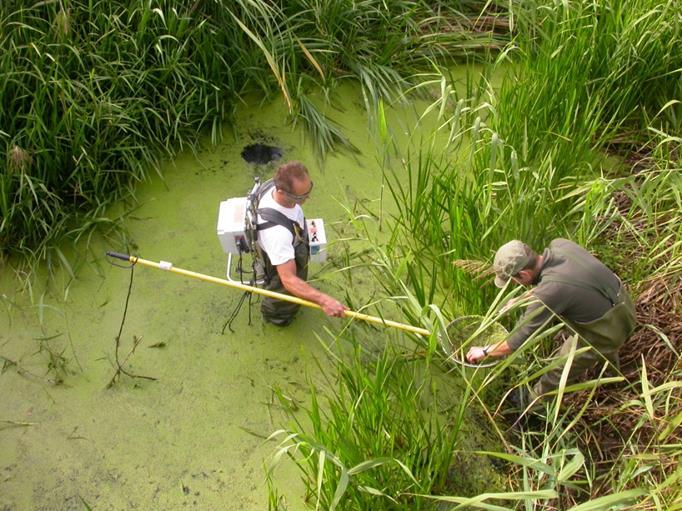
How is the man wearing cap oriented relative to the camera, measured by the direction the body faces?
to the viewer's left

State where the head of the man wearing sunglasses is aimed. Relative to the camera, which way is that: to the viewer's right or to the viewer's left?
to the viewer's right

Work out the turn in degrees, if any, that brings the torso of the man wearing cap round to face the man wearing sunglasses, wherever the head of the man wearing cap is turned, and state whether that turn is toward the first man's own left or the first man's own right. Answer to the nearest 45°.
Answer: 0° — they already face them
